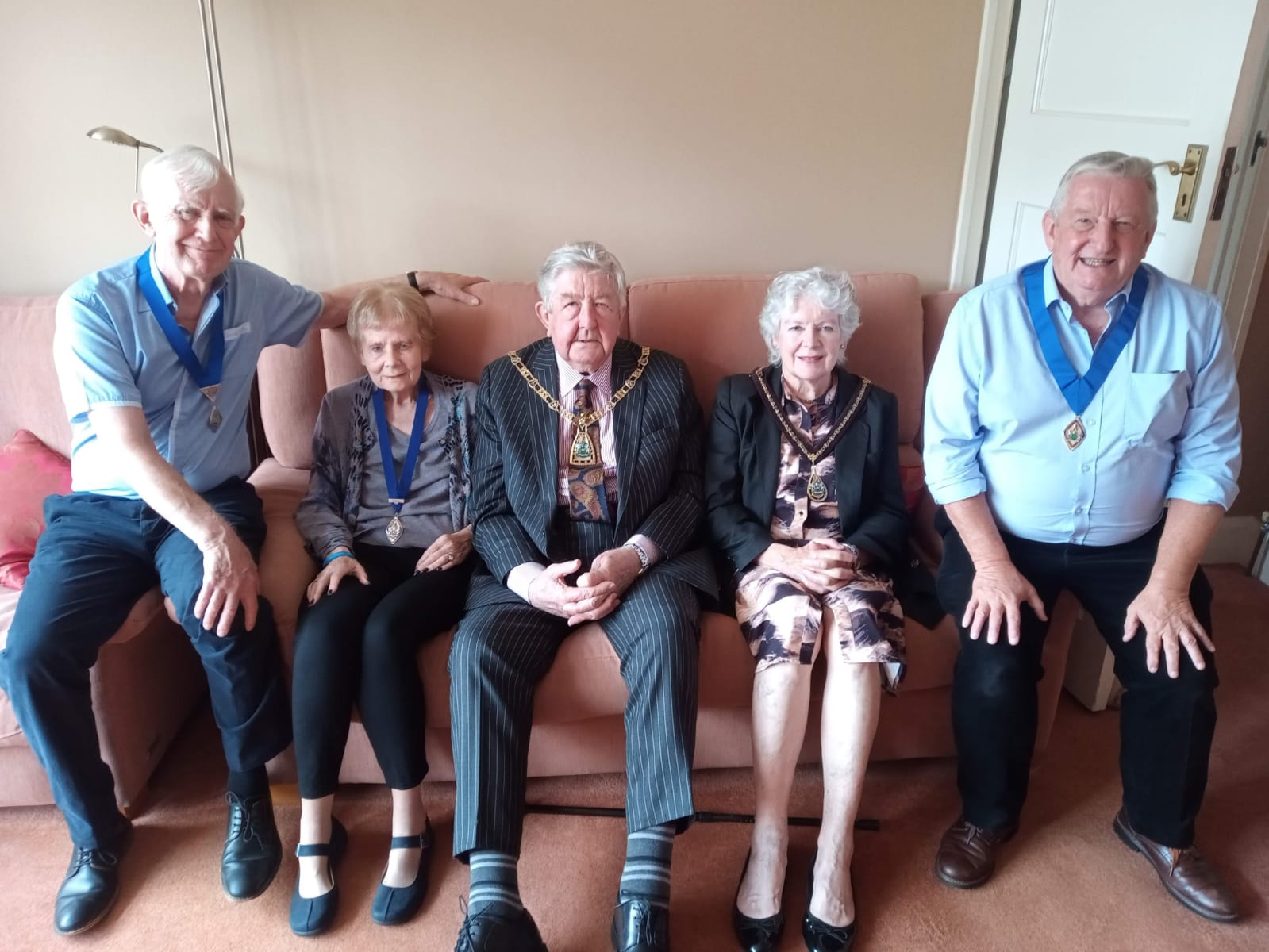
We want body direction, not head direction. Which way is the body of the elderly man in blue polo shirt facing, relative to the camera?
toward the camera

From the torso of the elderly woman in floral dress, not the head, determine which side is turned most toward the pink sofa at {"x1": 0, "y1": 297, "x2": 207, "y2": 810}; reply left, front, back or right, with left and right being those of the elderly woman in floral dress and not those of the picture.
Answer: right

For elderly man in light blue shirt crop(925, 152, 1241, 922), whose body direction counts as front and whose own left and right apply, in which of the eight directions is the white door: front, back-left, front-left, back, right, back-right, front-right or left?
back

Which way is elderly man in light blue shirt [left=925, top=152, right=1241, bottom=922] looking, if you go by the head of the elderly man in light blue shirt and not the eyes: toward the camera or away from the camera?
toward the camera

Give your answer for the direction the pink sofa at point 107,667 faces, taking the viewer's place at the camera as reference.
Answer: facing the viewer

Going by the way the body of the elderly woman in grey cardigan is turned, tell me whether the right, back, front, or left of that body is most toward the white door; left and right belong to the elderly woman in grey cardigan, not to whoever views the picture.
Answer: left

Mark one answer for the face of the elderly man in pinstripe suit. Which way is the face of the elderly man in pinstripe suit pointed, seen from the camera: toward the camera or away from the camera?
toward the camera

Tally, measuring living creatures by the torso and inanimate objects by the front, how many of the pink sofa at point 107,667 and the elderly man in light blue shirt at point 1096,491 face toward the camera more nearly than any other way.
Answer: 2

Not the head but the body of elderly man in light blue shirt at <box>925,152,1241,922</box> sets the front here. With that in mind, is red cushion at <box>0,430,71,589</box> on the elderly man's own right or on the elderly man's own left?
on the elderly man's own right

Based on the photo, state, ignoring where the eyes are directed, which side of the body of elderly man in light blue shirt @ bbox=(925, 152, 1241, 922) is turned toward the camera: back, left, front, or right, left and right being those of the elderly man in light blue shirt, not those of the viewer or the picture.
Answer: front

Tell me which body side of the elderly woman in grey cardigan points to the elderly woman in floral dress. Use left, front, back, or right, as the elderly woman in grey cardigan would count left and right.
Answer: left
